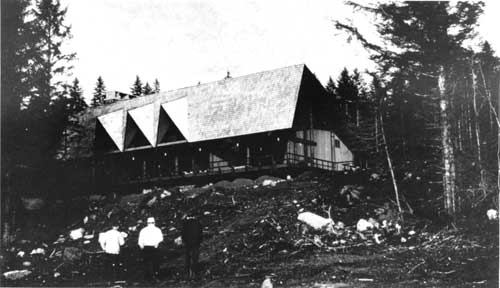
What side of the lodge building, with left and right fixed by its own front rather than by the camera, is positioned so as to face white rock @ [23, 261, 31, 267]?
front

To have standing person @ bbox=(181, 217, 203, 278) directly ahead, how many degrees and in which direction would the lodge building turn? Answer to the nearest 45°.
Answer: approximately 45° to its left

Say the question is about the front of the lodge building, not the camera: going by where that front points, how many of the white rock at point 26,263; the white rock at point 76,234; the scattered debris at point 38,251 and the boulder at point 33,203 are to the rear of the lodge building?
0

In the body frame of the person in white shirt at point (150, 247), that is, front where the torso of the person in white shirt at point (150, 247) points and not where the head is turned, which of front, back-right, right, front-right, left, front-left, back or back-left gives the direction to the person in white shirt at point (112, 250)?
front-left

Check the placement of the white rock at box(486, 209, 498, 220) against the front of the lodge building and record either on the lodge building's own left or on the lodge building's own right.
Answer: on the lodge building's own left

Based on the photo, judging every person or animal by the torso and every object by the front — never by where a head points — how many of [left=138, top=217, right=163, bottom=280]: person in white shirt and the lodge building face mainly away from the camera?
1

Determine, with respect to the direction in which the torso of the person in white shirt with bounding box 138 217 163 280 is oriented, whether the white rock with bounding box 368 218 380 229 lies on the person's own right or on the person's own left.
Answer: on the person's own right

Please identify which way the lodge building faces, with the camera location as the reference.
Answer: facing the viewer and to the left of the viewer

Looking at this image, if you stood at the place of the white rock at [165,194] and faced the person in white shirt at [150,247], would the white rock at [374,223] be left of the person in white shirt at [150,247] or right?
left

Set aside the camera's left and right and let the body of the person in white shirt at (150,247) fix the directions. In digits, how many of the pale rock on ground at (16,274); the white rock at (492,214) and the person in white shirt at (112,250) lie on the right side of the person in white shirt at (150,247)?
1

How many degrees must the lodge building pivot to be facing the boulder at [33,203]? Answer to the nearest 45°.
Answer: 0° — it already faces it

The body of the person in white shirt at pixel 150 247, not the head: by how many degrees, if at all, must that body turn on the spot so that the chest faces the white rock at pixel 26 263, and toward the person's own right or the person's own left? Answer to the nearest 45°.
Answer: approximately 45° to the person's own left

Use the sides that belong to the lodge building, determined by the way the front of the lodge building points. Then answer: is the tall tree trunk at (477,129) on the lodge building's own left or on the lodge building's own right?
on the lodge building's own left

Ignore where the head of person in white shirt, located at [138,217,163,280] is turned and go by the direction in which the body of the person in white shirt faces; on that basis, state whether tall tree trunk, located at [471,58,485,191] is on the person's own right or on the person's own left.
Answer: on the person's own right

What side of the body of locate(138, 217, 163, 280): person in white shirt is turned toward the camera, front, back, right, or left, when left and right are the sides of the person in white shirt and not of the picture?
back
